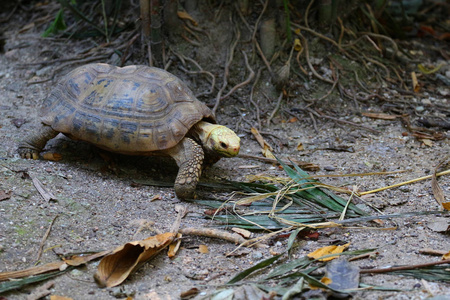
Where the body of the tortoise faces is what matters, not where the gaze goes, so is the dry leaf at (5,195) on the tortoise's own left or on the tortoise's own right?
on the tortoise's own right

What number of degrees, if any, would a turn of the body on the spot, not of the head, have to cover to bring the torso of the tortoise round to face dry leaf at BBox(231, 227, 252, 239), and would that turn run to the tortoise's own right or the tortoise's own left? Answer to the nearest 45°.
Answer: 0° — it already faces it

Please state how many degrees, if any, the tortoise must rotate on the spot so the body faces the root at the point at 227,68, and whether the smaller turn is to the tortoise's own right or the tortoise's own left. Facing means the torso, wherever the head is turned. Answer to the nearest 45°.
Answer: approximately 90° to the tortoise's own left

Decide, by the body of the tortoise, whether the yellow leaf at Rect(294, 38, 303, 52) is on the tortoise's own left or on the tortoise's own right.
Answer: on the tortoise's own left

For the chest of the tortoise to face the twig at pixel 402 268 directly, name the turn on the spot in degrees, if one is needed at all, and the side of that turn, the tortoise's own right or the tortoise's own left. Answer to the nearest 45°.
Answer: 0° — it already faces it

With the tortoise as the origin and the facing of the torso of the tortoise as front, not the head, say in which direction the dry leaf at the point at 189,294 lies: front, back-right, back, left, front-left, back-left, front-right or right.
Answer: front-right

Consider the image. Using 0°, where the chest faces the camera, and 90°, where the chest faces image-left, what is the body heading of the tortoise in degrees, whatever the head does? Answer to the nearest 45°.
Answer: approximately 315°
